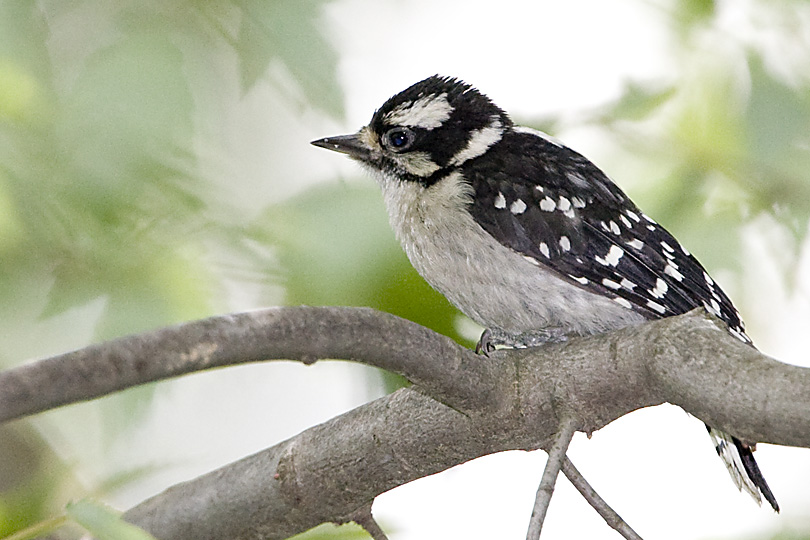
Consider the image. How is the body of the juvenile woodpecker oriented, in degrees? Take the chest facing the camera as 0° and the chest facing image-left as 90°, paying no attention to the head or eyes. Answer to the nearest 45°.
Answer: approximately 90°
